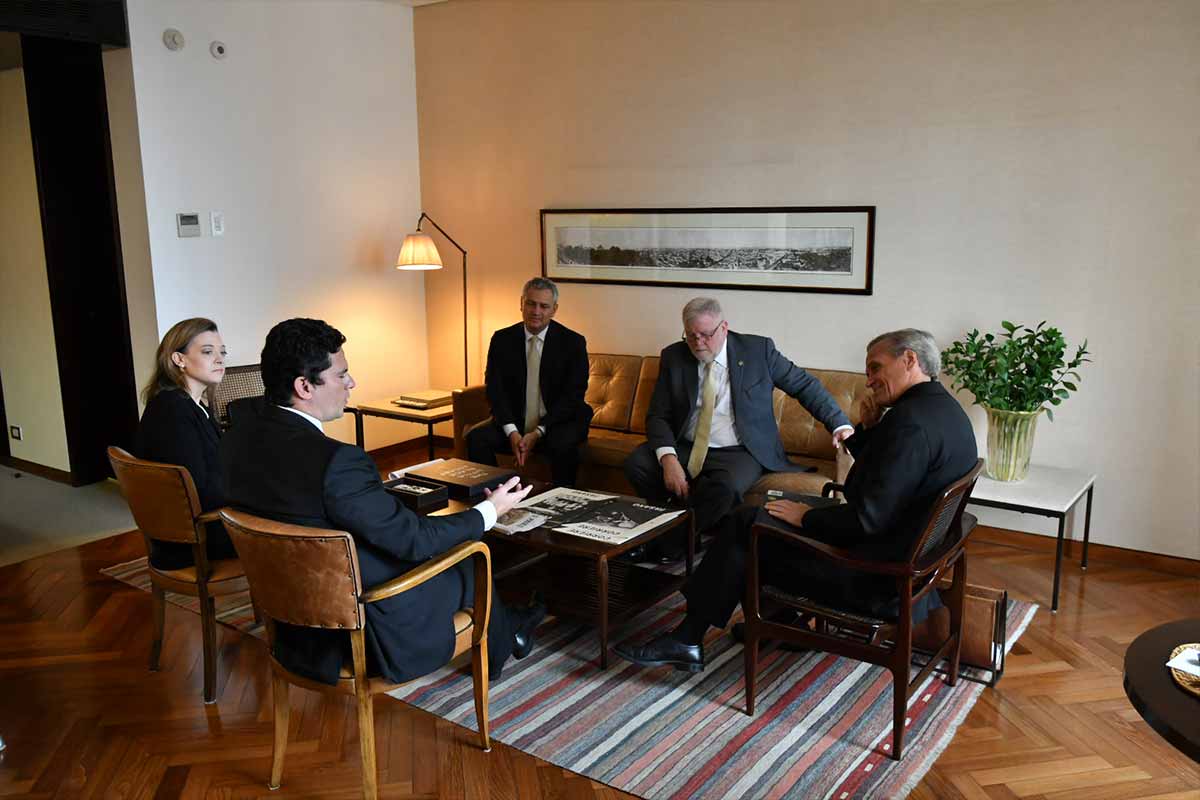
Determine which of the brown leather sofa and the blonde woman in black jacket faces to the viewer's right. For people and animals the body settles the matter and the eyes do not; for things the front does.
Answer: the blonde woman in black jacket

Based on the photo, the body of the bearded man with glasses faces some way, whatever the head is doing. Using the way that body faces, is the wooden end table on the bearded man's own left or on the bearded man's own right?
on the bearded man's own right

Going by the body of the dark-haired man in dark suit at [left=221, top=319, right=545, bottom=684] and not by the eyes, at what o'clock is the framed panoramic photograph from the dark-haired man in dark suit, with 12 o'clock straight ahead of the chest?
The framed panoramic photograph is roughly at 12 o'clock from the dark-haired man in dark suit.

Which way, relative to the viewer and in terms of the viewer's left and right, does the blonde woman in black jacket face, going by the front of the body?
facing to the right of the viewer

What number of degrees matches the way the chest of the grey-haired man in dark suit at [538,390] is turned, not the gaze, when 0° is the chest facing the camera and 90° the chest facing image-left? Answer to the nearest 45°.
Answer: approximately 0°

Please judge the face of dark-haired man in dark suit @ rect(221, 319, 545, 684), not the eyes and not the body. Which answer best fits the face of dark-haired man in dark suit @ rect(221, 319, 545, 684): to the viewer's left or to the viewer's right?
to the viewer's right

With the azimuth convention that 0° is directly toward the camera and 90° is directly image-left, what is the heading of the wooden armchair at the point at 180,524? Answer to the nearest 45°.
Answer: approximately 225°

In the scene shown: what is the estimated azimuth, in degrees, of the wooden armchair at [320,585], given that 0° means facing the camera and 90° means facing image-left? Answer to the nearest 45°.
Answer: approximately 225°

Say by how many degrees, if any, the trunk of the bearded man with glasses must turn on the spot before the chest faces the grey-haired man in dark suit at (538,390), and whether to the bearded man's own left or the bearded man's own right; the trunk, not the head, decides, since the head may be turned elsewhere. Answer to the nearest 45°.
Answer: approximately 90° to the bearded man's own right

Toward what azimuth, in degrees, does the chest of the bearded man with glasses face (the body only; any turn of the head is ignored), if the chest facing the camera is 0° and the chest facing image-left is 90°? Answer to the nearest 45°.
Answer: approximately 45°

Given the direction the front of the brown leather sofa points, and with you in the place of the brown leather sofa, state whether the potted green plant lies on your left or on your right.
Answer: on your left

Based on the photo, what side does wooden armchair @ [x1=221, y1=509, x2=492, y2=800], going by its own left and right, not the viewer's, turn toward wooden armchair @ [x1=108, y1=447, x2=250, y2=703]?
left

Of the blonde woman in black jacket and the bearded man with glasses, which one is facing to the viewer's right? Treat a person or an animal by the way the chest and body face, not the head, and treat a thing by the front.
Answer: the blonde woman in black jacket
